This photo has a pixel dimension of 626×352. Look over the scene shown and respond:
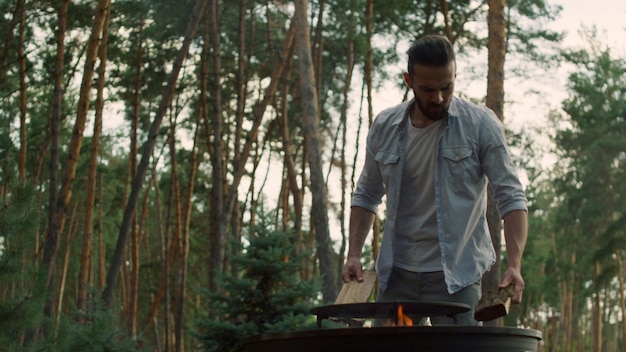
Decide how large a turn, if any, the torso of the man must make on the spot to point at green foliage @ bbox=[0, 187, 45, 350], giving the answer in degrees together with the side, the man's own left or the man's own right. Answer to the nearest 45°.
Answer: approximately 135° to the man's own right

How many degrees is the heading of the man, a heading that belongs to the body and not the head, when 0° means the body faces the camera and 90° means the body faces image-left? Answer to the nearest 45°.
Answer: approximately 0°

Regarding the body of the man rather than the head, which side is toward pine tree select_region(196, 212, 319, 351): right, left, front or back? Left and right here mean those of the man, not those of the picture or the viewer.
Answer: back
